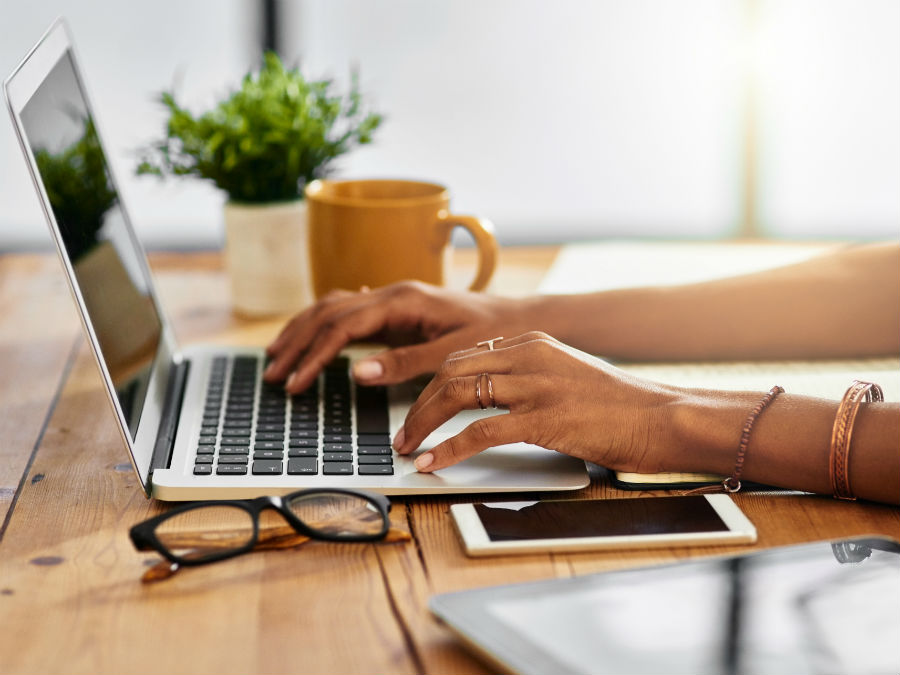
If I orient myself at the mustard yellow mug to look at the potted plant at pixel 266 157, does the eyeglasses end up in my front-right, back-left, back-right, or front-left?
back-left

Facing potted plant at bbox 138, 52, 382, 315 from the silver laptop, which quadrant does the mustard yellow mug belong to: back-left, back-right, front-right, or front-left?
front-right

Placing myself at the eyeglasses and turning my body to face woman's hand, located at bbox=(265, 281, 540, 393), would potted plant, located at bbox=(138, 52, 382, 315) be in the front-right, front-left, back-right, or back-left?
front-left

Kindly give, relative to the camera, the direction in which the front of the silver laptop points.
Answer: facing to the right of the viewer
